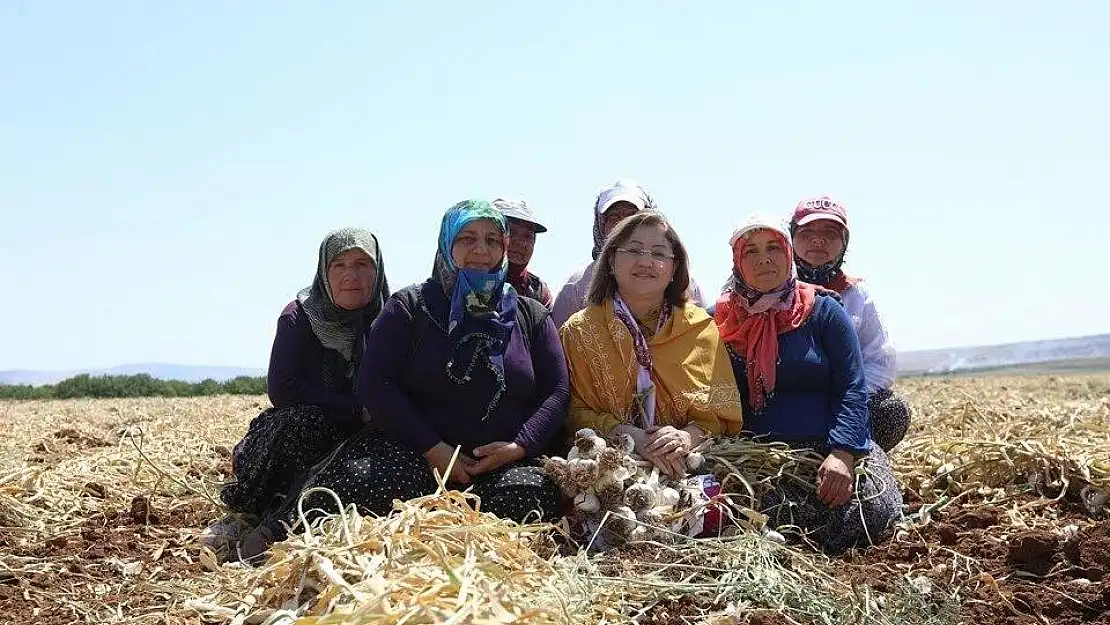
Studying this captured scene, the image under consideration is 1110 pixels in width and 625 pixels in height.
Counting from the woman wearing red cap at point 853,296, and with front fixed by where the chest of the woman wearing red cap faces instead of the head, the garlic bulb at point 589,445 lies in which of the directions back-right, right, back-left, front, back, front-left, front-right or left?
front-right

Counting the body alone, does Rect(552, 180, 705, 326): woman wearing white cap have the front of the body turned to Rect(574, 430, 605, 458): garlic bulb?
yes

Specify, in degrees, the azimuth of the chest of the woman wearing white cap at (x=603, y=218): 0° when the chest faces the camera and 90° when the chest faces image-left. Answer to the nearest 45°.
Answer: approximately 0°

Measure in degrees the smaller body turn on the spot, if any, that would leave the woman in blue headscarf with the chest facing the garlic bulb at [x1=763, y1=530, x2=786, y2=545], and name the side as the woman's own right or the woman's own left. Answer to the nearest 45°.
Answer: approximately 45° to the woman's own left

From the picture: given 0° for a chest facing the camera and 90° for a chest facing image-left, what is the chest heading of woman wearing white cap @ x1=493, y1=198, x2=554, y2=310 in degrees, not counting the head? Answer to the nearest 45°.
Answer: approximately 315°
